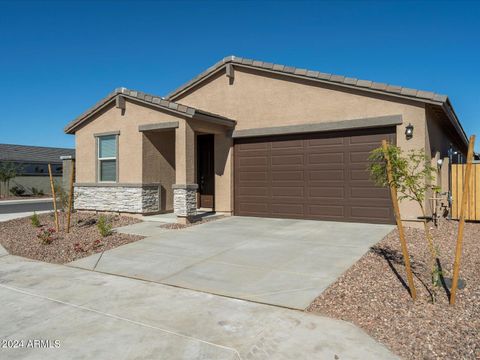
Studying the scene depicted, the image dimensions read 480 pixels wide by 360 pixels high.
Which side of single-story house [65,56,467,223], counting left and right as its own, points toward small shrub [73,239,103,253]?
front

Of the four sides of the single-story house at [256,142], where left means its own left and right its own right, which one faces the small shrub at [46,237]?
front

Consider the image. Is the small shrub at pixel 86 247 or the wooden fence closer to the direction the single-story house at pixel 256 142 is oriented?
the small shrub

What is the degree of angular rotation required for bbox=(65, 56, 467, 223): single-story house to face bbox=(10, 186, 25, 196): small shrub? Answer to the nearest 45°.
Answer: approximately 90° to its right

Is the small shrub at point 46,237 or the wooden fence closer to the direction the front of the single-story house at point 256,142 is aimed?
the small shrub

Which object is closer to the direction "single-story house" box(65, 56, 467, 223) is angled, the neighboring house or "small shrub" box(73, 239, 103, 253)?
the small shrub

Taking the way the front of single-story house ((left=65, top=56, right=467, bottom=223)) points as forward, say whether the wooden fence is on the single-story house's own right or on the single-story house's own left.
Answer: on the single-story house's own left

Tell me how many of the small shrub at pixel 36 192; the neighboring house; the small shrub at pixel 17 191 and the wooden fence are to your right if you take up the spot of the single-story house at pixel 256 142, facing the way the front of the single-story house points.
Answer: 3

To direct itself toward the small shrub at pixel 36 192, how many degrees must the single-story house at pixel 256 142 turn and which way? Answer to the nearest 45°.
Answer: approximately 90° to its right

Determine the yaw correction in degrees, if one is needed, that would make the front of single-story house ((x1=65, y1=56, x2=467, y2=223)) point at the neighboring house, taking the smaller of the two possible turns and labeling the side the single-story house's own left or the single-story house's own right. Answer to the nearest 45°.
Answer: approximately 90° to the single-story house's own right

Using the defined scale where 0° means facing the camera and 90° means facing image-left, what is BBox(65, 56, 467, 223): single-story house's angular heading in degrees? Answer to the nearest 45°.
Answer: approximately 45°

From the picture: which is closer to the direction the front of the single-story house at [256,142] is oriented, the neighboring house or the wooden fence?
the neighboring house
